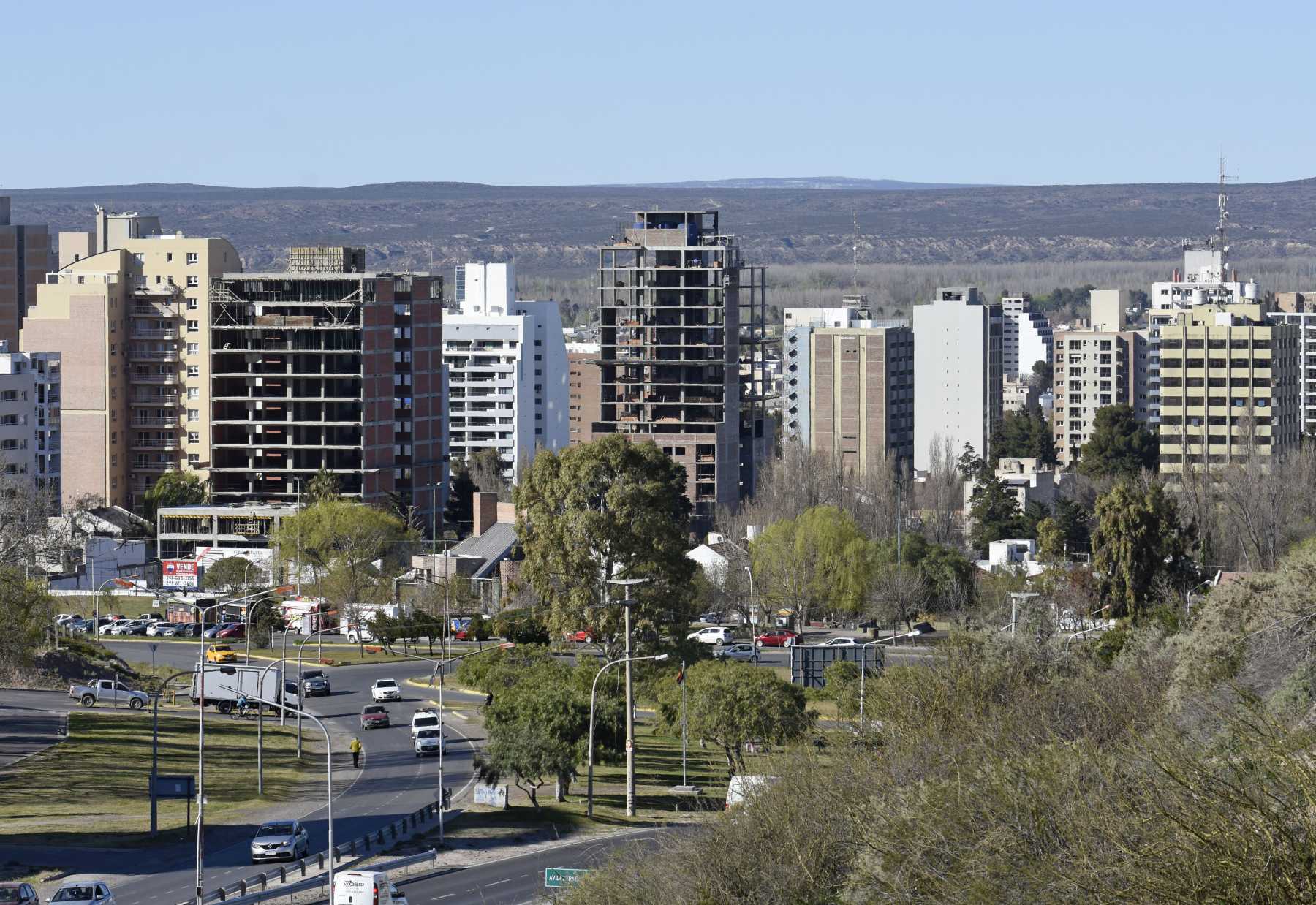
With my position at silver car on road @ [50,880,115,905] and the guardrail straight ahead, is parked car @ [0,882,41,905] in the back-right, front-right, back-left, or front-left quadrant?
back-left

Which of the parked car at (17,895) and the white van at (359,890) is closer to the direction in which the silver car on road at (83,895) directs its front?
the parked car

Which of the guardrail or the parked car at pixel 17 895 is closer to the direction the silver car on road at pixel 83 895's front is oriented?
the parked car

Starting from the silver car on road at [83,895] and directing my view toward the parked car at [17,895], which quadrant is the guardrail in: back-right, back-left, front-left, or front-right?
back-right

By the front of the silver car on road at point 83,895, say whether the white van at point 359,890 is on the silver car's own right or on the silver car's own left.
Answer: on the silver car's own left

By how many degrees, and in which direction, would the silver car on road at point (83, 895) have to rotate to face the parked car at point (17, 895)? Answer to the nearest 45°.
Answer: approximately 45° to its right

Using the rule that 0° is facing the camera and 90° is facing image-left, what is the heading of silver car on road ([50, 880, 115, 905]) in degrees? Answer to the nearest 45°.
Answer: approximately 45°

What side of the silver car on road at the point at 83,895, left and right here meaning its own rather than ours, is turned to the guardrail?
back
